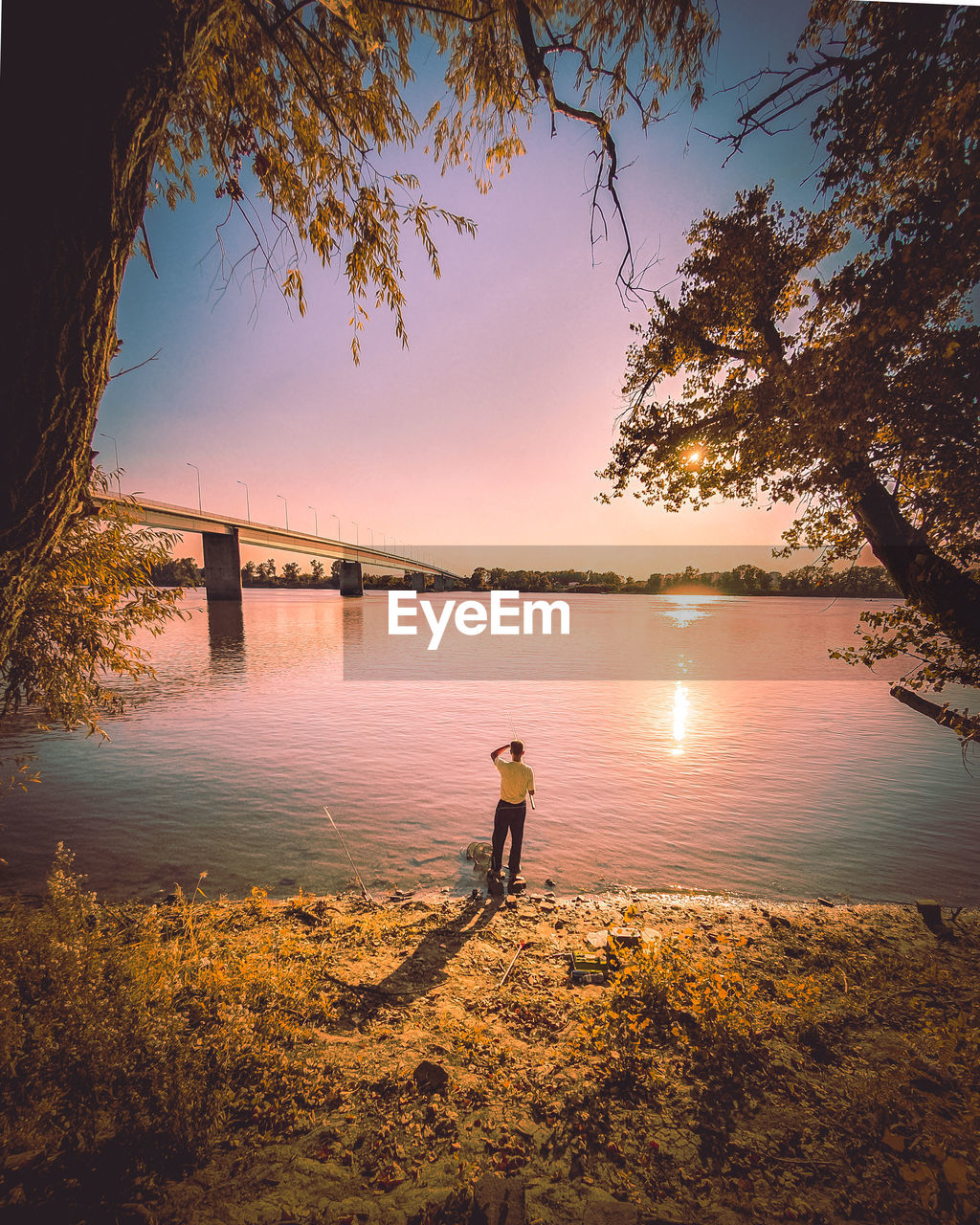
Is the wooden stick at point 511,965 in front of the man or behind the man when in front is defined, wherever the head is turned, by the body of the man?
behind

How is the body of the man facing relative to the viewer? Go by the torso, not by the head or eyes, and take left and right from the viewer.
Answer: facing away from the viewer
